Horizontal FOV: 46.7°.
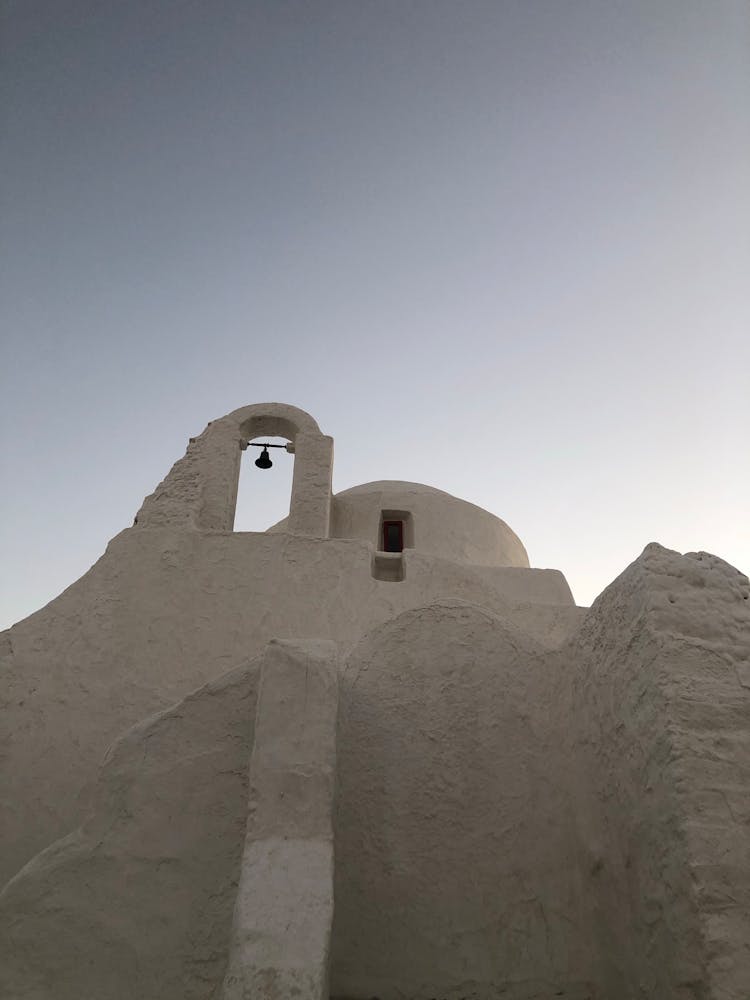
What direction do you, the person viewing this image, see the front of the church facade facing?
facing the viewer
